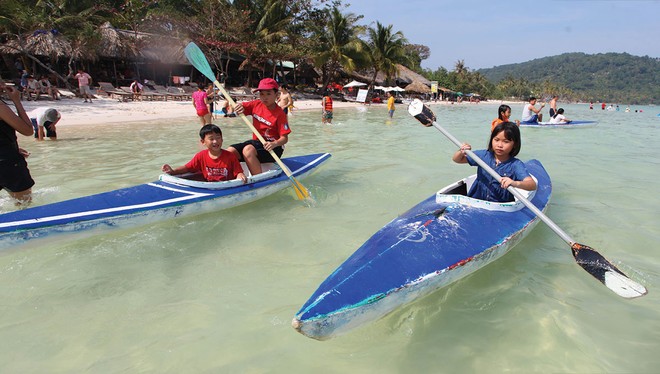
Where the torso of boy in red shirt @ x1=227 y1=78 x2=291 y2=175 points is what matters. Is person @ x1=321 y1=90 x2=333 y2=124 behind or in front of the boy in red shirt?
behind

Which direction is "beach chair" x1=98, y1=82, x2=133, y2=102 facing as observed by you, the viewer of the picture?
facing the viewer and to the right of the viewer

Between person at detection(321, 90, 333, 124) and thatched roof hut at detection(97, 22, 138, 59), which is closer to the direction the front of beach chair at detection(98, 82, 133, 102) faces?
the person

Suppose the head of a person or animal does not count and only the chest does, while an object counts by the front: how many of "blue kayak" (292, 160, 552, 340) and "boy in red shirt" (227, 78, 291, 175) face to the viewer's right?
0

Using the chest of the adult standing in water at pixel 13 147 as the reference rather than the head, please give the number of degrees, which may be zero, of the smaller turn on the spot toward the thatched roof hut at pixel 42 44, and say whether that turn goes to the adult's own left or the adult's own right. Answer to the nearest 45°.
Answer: approximately 90° to the adult's own left

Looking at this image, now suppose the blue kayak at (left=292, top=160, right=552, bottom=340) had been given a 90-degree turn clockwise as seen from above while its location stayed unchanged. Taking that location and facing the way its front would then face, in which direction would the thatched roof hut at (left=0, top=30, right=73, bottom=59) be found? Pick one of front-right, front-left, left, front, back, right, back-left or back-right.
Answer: front

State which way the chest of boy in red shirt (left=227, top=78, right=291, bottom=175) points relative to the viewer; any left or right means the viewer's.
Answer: facing the viewer and to the left of the viewer

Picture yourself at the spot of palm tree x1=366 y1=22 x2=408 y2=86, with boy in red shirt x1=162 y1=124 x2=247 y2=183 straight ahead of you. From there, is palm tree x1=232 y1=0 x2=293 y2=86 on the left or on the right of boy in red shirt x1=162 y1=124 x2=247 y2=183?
right

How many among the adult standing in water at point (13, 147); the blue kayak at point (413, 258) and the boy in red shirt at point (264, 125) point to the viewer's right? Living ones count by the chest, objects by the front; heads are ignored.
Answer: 1

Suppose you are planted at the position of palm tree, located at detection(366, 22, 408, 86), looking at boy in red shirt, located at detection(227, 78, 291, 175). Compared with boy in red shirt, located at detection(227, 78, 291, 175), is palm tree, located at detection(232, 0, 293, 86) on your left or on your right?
right

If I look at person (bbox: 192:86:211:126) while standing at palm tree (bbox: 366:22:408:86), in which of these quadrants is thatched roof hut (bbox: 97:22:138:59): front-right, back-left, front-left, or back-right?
front-right

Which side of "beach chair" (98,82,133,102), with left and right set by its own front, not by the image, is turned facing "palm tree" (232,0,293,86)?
left

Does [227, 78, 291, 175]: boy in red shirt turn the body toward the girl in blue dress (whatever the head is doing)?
no

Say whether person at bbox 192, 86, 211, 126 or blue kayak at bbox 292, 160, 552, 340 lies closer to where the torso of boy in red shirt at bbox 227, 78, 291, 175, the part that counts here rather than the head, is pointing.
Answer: the blue kayak
